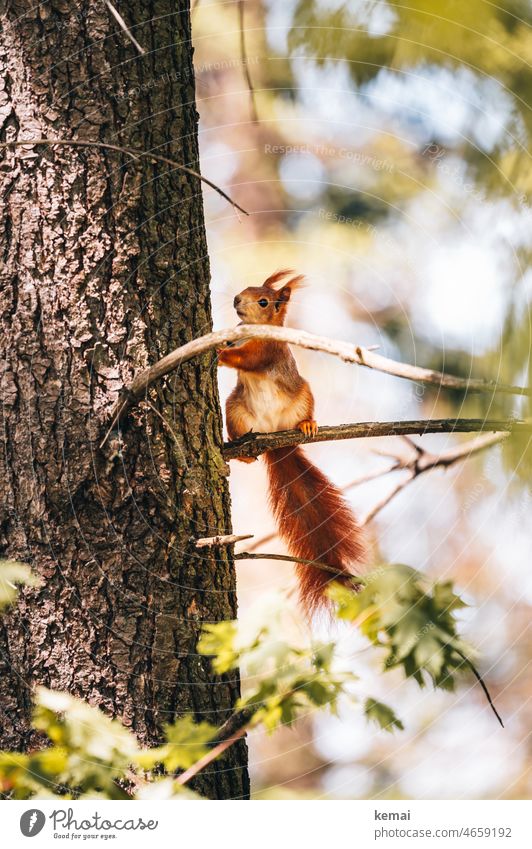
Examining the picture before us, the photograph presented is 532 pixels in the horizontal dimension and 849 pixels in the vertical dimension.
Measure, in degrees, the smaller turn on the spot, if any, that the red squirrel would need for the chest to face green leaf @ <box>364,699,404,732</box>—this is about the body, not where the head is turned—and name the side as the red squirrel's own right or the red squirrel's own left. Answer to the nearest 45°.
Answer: approximately 45° to the red squirrel's own left

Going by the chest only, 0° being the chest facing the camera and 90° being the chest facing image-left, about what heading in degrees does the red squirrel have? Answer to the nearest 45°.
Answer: approximately 45°
